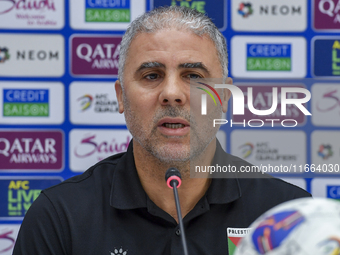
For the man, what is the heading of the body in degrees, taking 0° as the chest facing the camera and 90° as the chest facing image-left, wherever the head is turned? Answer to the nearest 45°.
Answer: approximately 0°

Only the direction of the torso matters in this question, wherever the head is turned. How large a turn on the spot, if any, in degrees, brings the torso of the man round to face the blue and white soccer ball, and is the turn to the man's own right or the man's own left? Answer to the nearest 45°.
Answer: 0° — they already face it
